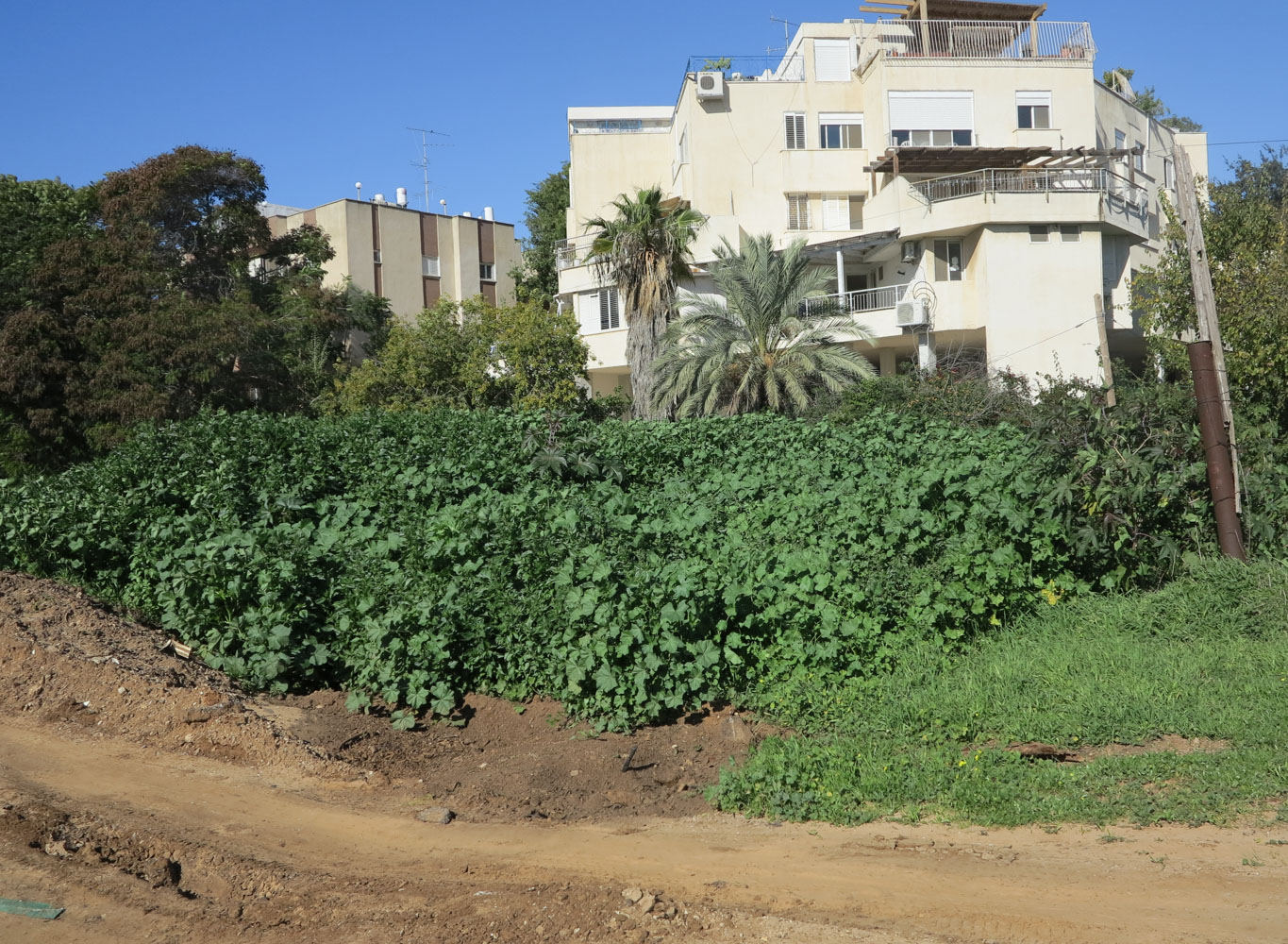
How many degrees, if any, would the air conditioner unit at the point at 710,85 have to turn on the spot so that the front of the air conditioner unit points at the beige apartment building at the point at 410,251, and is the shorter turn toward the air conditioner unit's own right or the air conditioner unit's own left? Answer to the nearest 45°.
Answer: approximately 135° to the air conditioner unit's own right

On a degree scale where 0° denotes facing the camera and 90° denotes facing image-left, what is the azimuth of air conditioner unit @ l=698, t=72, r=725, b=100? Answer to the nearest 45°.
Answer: approximately 0°

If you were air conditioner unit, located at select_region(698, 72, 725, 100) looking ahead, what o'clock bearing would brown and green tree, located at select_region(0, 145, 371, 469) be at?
The brown and green tree is roughly at 2 o'clock from the air conditioner unit.

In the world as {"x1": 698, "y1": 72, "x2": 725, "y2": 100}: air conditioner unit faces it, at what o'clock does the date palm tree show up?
The date palm tree is roughly at 12 o'clock from the air conditioner unit.

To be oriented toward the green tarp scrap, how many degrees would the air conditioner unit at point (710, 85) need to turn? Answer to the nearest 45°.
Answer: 0° — it already faces it

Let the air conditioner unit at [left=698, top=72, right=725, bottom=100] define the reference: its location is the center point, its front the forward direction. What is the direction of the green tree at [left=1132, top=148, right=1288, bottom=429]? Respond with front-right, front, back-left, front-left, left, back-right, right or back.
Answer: front-left

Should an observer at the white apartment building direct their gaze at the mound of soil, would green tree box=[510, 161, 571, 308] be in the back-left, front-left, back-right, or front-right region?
back-right

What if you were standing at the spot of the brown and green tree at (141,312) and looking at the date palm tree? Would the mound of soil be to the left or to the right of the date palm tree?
right

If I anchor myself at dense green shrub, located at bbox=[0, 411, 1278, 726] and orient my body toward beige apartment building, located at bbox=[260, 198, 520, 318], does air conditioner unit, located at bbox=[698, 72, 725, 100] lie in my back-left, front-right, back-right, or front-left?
front-right

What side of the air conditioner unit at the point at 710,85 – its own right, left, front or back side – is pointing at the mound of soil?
front

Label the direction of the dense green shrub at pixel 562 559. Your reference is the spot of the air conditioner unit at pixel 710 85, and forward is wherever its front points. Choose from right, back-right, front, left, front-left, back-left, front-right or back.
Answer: front
